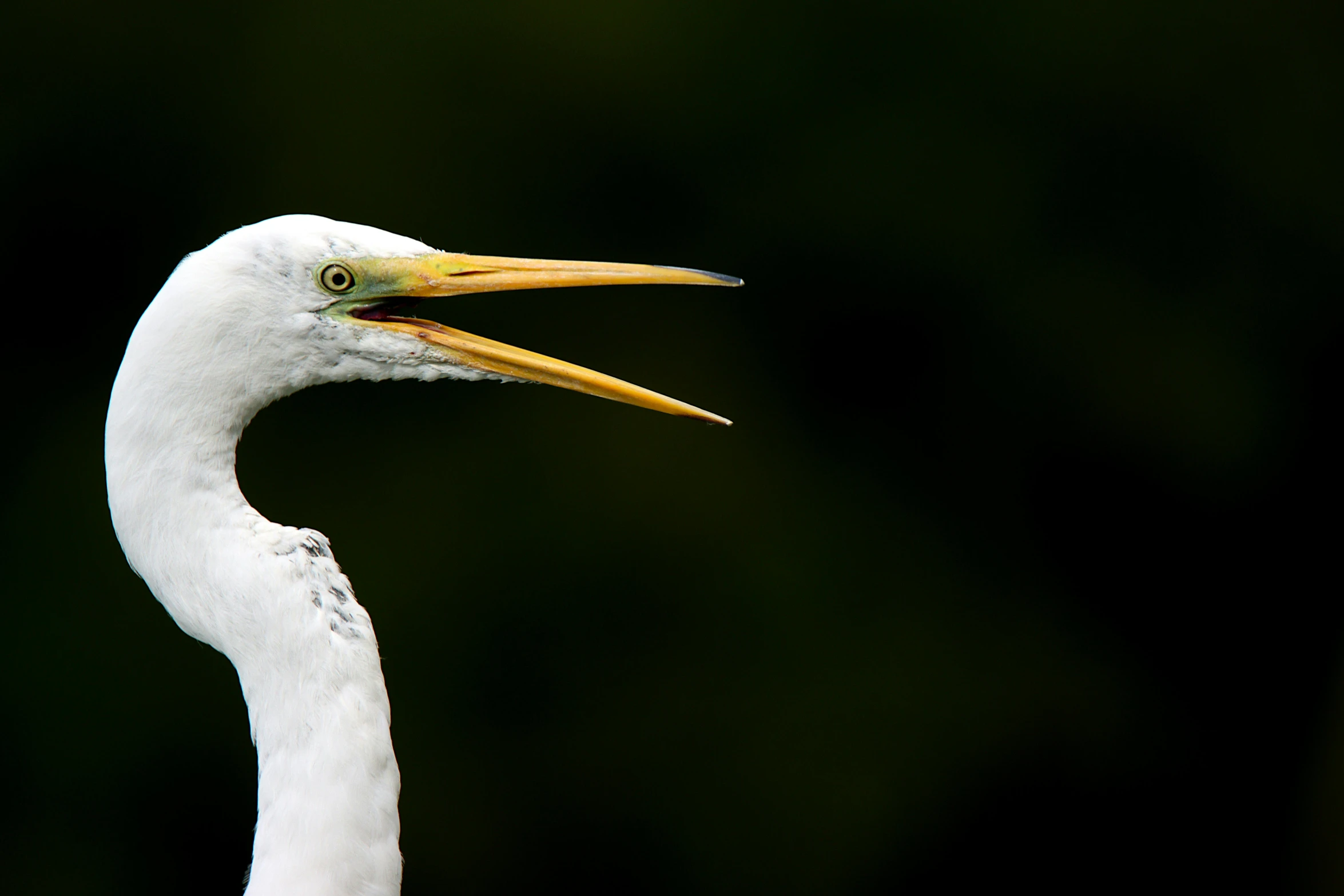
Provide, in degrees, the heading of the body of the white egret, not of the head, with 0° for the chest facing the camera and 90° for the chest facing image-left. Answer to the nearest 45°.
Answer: approximately 270°
